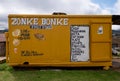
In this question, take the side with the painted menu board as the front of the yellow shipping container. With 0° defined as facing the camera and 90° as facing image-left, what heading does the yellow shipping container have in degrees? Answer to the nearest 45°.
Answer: approximately 0°
